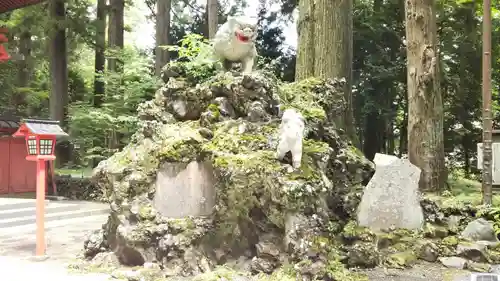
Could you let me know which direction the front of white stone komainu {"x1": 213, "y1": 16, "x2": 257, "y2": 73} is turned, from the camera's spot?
facing the viewer and to the right of the viewer

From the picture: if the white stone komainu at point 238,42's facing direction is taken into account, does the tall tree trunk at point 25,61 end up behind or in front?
behind

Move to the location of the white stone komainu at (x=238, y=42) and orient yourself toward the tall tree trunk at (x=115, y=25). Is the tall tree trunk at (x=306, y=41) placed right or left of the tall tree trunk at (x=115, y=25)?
right

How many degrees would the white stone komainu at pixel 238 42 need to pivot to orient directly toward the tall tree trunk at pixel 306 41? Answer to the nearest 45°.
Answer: approximately 90° to its left

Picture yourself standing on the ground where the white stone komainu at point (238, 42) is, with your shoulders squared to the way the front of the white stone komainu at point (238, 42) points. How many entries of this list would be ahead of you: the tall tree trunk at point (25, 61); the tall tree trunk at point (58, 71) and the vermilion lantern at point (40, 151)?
0

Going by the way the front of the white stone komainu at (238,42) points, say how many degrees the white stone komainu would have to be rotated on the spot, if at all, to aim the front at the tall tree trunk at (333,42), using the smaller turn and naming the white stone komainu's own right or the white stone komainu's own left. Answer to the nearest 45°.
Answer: approximately 90° to the white stone komainu's own left
